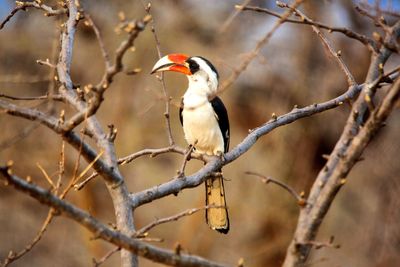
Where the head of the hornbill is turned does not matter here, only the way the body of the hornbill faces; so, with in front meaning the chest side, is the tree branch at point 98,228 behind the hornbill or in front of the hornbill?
in front

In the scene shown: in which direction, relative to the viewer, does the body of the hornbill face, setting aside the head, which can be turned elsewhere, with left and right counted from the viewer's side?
facing the viewer and to the left of the viewer
